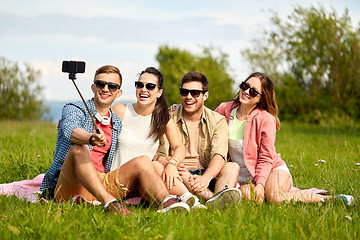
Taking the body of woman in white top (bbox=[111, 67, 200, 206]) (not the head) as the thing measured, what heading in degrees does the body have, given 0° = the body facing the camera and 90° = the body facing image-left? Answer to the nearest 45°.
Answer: approximately 0°

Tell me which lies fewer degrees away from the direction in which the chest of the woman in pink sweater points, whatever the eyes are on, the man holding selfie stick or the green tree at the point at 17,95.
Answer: the man holding selfie stick

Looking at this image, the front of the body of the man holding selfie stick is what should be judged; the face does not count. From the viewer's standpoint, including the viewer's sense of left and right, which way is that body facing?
facing the viewer and to the right of the viewer

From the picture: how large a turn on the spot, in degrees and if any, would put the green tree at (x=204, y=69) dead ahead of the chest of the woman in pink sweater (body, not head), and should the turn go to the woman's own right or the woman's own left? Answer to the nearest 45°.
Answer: approximately 135° to the woman's own right

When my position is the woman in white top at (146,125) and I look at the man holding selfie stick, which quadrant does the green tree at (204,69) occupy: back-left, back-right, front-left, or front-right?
back-right

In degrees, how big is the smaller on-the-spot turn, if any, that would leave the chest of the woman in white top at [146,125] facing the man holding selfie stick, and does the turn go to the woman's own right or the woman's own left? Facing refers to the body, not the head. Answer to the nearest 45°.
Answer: approximately 45° to the woman's own right

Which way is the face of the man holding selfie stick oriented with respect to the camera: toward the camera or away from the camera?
toward the camera

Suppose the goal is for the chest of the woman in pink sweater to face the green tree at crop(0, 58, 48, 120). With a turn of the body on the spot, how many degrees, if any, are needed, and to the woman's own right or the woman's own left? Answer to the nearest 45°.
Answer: approximately 90° to the woman's own right

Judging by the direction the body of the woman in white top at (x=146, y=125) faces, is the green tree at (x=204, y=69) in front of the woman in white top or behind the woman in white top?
behind

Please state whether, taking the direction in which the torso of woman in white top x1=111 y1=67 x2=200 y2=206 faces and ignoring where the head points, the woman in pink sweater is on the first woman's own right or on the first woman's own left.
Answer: on the first woman's own left

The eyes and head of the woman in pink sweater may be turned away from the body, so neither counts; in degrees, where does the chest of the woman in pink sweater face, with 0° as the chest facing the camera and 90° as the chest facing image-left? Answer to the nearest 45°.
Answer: approximately 45°

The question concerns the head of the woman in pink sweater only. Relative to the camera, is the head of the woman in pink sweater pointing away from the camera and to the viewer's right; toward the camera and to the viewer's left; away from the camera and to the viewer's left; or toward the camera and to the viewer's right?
toward the camera and to the viewer's left

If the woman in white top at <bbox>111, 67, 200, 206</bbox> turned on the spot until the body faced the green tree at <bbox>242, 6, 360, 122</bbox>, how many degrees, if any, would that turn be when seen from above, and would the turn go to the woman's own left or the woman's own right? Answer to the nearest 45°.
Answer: approximately 135° to the woman's own left

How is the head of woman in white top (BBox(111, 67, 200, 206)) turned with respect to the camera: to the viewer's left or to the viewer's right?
to the viewer's left

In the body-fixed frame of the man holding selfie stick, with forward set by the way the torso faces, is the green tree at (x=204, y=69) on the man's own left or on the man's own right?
on the man's own left
